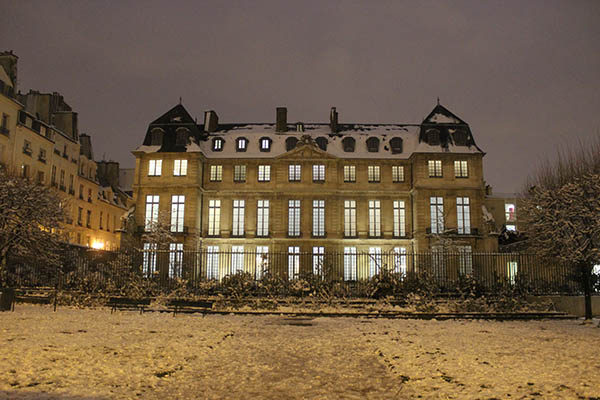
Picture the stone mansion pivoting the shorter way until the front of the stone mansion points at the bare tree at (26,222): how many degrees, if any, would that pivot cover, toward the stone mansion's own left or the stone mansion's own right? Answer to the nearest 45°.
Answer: approximately 45° to the stone mansion's own right

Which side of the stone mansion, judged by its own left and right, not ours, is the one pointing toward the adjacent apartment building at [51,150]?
right

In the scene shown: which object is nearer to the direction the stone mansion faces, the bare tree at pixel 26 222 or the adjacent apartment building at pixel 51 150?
the bare tree
